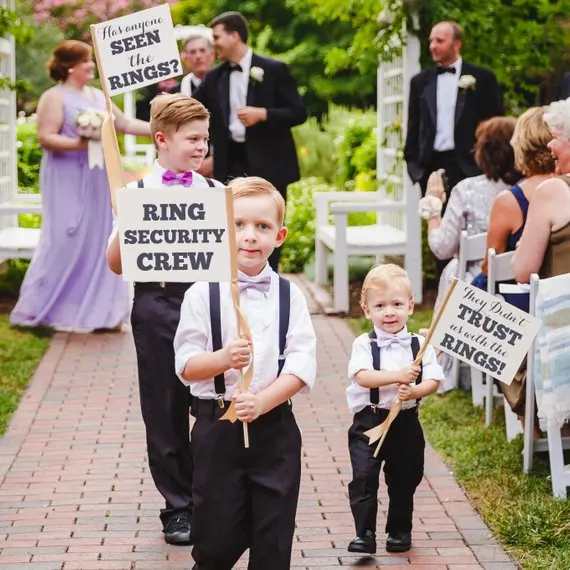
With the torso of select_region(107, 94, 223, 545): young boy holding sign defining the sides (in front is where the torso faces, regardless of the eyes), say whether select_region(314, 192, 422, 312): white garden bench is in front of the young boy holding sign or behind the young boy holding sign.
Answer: behind

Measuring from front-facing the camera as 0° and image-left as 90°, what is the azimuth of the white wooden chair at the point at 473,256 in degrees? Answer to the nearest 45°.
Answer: approximately 135°

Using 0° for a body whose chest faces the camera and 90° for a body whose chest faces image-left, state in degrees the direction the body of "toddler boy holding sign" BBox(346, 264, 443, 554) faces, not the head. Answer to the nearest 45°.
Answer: approximately 0°

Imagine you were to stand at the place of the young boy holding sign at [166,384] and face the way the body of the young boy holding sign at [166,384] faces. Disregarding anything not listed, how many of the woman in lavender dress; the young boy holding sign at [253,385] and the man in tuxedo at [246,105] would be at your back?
2

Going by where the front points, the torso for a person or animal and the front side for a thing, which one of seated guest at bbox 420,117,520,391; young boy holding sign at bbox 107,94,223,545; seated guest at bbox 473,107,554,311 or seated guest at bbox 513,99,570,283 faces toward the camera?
the young boy holding sign

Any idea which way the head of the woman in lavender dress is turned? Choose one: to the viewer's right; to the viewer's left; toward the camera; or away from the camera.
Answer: to the viewer's right

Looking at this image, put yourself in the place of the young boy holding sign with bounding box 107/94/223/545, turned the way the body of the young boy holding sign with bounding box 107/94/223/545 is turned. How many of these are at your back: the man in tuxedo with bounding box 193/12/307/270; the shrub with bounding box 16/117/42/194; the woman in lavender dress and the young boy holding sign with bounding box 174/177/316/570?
3

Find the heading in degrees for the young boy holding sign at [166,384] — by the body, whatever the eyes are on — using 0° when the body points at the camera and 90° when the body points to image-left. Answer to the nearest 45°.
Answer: approximately 0°

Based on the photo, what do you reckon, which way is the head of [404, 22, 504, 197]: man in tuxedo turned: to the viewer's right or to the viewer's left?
to the viewer's left

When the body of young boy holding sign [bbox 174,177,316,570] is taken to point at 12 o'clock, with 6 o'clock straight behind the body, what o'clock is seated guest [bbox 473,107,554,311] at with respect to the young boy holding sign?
The seated guest is roughly at 7 o'clock from the young boy holding sign.

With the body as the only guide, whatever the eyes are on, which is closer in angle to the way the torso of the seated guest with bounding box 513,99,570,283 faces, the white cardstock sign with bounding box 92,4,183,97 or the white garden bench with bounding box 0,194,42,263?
the white garden bench
